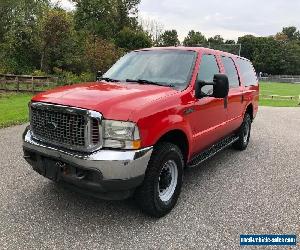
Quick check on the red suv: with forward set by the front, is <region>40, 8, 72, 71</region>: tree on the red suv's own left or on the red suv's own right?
on the red suv's own right

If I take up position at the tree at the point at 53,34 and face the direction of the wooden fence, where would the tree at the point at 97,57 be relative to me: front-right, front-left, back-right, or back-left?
back-left

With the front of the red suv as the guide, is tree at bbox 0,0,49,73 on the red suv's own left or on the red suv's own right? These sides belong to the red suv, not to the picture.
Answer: on the red suv's own right

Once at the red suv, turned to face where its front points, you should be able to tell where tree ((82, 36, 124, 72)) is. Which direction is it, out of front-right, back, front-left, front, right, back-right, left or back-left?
back-right

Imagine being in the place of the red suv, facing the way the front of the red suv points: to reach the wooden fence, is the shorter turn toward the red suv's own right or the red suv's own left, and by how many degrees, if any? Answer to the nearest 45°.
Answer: approximately 135° to the red suv's own right

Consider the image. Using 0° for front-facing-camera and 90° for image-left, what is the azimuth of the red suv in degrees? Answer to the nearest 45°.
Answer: approximately 45°

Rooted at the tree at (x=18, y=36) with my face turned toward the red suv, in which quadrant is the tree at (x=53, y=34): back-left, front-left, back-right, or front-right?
front-left

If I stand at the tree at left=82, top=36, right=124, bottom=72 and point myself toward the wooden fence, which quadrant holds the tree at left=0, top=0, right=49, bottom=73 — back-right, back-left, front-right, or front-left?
front-right

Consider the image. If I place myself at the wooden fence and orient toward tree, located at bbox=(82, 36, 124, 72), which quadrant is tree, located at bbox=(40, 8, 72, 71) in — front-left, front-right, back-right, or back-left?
front-left

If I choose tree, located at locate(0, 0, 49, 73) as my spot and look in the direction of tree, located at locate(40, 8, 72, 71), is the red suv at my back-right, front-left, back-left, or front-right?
front-right
